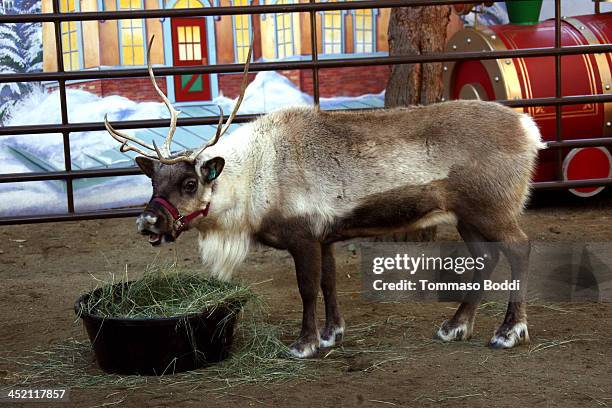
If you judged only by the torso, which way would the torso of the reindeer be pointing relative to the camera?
to the viewer's left

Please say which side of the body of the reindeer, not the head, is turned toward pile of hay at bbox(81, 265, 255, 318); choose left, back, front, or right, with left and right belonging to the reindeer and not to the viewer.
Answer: front

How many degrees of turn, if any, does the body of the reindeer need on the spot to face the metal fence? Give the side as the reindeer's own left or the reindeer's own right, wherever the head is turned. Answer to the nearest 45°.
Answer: approximately 45° to the reindeer's own right

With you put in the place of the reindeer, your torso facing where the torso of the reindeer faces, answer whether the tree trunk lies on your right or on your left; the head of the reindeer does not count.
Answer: on your right

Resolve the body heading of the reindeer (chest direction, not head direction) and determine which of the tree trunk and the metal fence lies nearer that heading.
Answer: the metal fence
